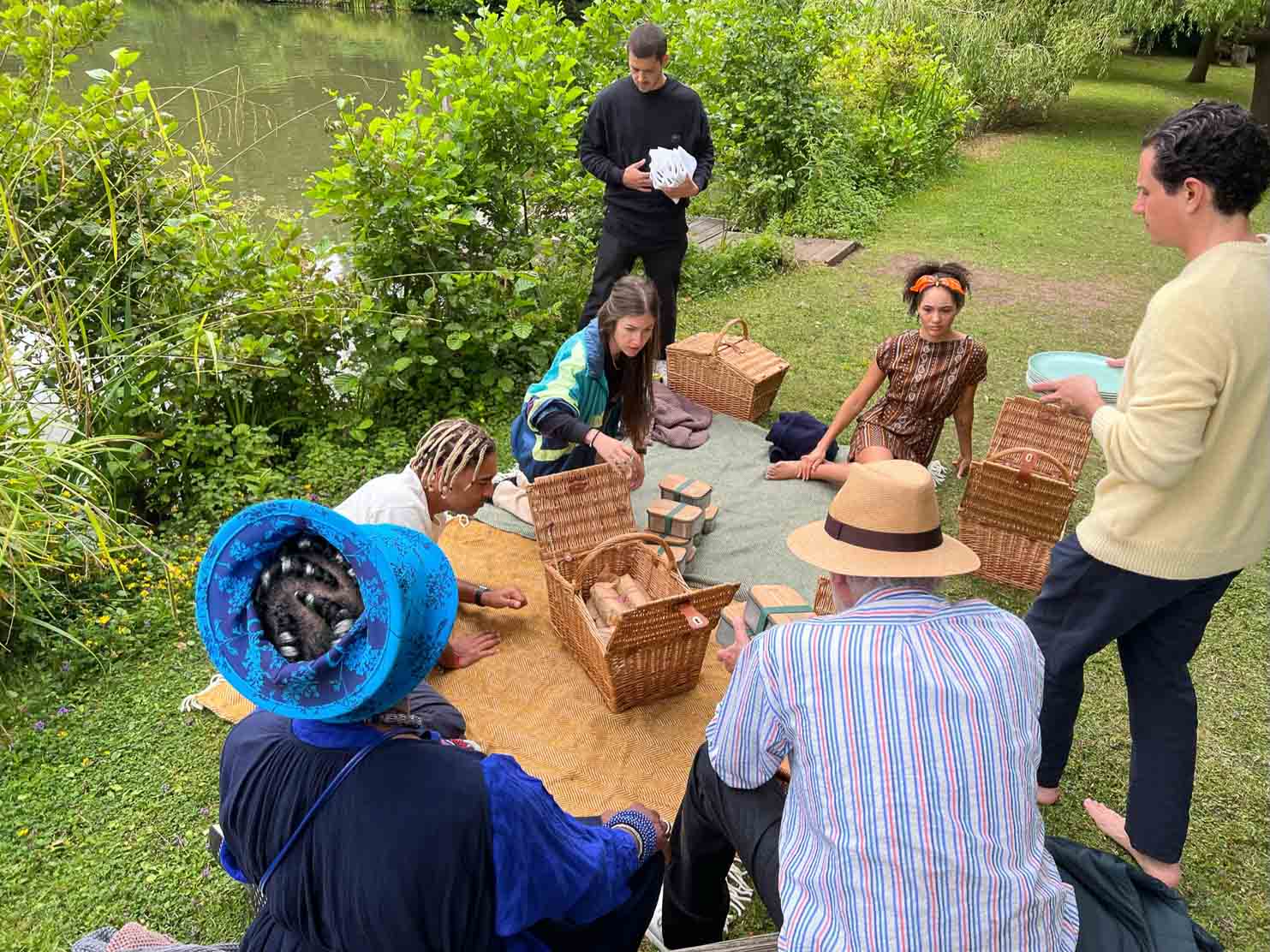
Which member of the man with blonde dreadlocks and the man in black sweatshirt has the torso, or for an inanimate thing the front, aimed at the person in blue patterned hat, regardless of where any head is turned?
the man in black sweatshirt

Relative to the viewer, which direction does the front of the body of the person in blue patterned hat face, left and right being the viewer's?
facing away from the viewer and to the right of the viewer

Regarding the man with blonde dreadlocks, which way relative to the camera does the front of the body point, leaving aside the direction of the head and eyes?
to the viewer's right

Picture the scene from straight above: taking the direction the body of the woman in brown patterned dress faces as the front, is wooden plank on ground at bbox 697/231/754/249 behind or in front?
behind

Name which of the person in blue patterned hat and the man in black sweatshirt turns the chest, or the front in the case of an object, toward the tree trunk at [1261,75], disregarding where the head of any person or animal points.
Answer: the person in blue patterned hat

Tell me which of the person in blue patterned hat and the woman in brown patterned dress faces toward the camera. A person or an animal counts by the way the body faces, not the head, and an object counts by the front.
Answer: the woman in brown patterned dress

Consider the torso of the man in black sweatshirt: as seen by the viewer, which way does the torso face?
toward the camera

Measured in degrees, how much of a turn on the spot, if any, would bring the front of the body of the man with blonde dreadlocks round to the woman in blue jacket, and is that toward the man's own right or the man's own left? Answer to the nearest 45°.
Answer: approximately 45° to the man's own left

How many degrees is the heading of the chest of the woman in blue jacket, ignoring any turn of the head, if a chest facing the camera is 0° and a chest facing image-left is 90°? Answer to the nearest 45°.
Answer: approximately 315°

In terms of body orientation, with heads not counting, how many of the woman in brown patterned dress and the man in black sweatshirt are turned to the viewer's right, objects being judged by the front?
0

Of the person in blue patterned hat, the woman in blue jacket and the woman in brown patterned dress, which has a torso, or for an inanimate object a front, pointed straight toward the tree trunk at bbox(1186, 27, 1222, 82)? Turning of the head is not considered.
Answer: the person in blue patterned hat

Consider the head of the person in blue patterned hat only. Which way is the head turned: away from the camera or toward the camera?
away from the camera

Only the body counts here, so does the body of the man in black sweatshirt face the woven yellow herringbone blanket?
yes

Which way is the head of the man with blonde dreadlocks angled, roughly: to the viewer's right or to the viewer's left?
to the viewer's right

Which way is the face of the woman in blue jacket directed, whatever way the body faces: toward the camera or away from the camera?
toward the camera
